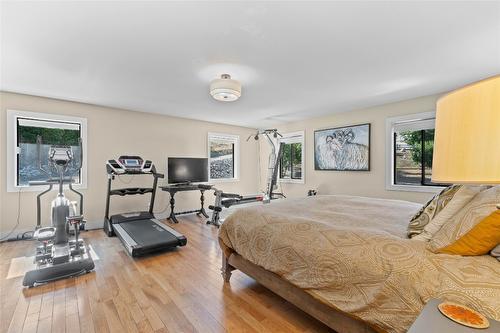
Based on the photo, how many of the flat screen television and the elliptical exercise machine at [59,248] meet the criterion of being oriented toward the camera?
1

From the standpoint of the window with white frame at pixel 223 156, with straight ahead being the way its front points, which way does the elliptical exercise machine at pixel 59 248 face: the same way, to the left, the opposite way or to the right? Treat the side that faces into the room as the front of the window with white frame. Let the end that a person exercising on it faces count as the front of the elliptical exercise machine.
the opposite way

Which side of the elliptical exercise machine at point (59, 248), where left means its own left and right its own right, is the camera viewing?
back

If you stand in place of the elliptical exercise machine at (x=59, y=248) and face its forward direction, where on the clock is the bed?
The bed is roughly at 5 o'clock from the elliptical exercise machine.

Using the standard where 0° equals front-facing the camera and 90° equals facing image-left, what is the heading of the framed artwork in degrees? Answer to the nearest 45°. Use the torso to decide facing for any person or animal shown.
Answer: approximately 45°

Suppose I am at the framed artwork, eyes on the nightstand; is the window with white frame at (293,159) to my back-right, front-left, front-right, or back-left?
back-right

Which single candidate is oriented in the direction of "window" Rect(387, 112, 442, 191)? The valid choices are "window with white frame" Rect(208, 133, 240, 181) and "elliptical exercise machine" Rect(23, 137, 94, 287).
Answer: the window with white frame
